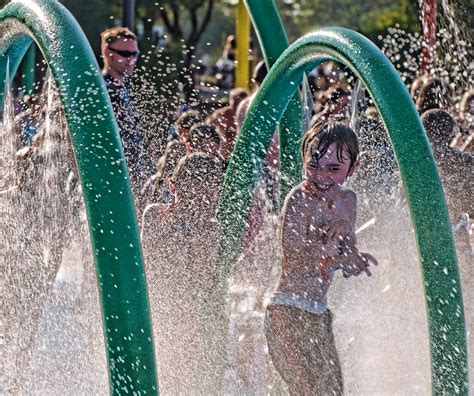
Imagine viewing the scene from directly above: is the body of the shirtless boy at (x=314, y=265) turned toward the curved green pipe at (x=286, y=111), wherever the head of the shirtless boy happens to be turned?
no

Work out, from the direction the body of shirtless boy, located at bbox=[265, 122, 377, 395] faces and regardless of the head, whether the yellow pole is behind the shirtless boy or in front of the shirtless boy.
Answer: behind

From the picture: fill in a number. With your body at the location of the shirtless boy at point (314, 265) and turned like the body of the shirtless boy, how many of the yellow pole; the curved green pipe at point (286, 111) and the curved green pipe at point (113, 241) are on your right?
1

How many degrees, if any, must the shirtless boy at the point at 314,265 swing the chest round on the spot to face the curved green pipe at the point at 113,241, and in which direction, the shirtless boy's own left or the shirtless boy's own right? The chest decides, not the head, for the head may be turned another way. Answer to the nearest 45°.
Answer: approximately 90° to the shirtless boy's own right

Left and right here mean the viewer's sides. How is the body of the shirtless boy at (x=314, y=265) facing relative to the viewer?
facing the viewer and to the right of the viewer
